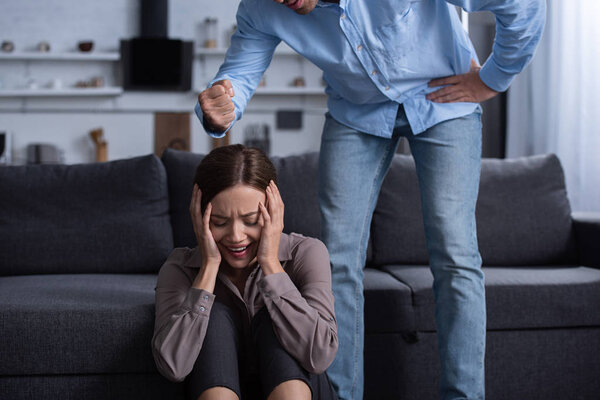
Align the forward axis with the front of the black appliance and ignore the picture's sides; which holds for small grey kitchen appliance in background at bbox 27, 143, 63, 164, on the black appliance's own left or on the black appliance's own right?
on the black appliance's own right

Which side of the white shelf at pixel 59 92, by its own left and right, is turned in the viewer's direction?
front

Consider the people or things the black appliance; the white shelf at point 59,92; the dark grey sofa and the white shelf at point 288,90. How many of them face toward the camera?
4

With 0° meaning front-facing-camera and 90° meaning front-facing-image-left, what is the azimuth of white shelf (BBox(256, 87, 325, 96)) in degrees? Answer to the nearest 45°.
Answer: approximately 0°

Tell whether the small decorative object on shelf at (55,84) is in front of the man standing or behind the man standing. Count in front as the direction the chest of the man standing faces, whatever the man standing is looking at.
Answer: behind

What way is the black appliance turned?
toward the camera

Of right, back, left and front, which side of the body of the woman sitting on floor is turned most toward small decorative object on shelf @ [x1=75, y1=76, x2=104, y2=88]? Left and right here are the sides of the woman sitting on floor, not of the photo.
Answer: back

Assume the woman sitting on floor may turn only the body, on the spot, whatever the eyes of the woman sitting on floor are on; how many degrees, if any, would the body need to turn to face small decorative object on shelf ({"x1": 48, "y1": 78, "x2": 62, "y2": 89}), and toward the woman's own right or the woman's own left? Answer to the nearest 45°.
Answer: approximately 180°

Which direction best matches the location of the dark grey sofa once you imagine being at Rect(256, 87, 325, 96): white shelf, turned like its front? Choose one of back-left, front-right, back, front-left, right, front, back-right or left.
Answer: front

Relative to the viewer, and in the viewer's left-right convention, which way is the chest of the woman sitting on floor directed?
facing the viewer

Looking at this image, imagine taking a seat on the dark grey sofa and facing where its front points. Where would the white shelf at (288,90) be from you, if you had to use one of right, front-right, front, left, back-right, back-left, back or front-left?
back

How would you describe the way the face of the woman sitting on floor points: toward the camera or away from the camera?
toward the camera

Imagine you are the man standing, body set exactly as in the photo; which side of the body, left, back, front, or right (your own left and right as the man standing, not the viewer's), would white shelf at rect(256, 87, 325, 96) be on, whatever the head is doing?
back

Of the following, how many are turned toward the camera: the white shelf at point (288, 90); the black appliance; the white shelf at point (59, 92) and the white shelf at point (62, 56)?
4

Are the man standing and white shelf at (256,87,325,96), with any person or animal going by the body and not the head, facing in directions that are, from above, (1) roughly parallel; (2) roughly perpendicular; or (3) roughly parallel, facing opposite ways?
roughly parallel

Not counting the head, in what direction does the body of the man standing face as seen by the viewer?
toward the camera

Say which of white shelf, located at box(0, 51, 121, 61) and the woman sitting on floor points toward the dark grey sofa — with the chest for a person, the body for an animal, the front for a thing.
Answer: the white shelf
